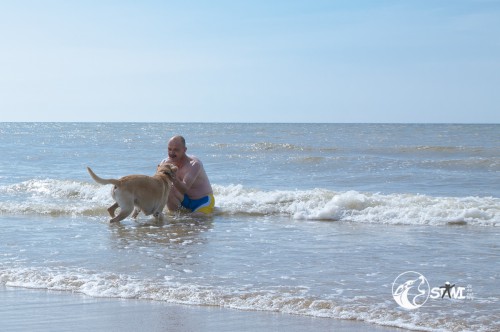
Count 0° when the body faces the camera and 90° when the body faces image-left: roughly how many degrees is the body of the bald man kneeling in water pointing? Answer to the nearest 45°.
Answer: approximately 45°
